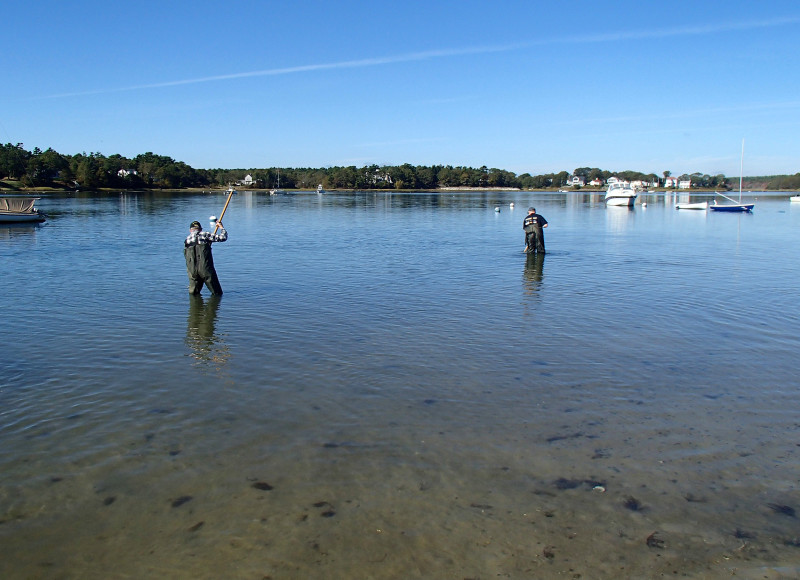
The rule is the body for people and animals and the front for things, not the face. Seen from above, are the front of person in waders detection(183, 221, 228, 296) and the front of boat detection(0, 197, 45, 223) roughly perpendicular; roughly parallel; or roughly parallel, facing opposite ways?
roughly perpendicular

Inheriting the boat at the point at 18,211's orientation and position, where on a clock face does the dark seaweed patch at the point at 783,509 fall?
The dark seaweed patch is roughly at 9 o'clock from the boat.

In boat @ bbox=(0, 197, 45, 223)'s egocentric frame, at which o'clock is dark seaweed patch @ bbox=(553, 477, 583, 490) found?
The dark seaweed patch is roughly at 9 o'clock from the boat.

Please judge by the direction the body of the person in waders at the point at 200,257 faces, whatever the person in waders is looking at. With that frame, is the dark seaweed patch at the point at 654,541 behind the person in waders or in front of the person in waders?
behind

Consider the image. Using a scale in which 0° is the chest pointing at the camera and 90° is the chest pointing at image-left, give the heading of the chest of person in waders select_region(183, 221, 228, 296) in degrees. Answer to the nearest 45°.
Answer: approximately 180°

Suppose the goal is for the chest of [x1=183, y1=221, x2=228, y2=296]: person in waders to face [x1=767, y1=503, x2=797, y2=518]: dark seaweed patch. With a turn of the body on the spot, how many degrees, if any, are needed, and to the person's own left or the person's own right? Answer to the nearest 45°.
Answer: approximately 180°

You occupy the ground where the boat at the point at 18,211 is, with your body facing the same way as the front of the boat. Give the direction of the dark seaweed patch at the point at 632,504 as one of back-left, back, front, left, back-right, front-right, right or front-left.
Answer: left

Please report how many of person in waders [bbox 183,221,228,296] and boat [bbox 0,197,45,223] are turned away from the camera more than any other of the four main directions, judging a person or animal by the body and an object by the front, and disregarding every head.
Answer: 1

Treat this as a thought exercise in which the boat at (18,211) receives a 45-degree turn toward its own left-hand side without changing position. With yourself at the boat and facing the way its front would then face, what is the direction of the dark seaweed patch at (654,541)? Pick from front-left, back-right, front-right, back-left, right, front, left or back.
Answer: front-left

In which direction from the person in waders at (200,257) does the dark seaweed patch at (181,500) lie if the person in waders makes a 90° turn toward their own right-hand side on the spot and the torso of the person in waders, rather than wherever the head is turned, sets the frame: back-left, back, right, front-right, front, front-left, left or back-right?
right

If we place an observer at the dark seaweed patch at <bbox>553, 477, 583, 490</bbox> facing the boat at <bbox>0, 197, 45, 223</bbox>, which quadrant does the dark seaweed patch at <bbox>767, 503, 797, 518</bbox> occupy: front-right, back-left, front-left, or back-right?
back-right

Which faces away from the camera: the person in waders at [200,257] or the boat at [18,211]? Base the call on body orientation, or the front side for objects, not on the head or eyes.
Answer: the person in waders
